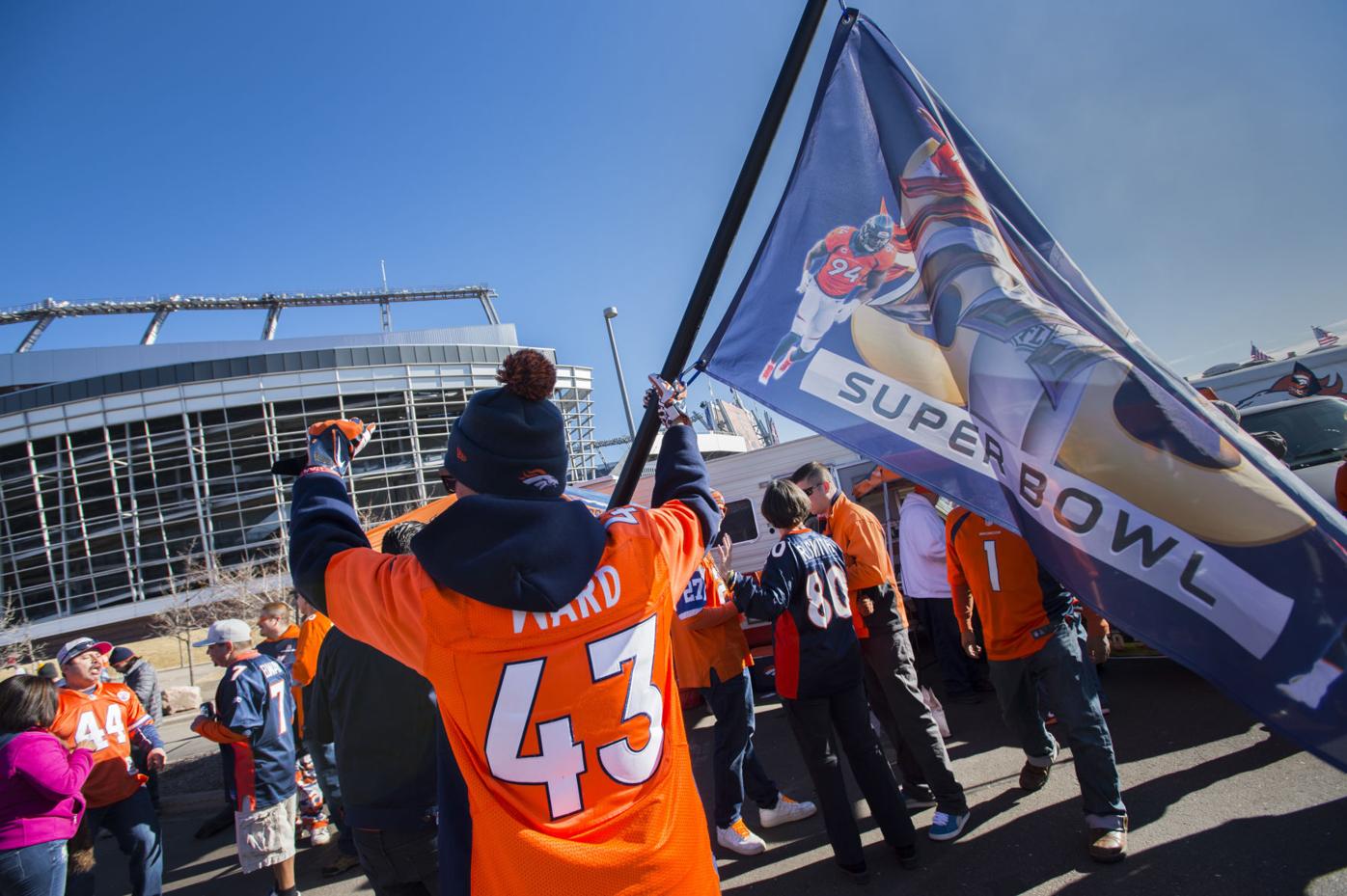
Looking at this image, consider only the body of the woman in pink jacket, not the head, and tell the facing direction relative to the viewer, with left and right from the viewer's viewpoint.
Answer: facing away from the viewer and to the right of the viewer

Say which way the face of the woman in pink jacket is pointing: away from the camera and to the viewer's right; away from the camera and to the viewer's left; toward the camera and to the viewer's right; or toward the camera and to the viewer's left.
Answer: away from the camera and to the viewer's right

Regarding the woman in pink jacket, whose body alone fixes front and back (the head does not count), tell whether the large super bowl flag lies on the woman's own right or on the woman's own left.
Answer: on the woman's own right
